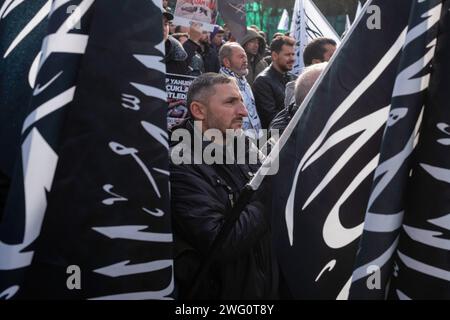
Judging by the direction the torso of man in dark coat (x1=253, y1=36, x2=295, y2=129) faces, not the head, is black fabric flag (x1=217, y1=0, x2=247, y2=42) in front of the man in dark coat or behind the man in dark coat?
behind

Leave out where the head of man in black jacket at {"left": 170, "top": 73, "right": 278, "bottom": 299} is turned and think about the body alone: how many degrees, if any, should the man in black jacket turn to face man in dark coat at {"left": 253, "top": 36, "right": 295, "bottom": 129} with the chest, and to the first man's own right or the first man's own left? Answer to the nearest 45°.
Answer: approximately 135° to the first man's own left

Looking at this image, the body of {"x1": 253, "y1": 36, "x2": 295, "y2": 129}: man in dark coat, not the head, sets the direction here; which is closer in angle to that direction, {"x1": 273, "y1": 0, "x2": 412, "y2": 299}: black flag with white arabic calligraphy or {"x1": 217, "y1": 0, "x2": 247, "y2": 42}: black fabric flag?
the black flag with white arabic calligraphy

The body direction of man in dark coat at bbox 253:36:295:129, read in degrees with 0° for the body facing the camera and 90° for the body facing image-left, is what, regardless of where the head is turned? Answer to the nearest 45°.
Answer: approximately 315°

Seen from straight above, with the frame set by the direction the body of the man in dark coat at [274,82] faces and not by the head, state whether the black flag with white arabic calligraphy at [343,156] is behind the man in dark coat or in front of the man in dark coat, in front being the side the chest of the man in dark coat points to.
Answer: in front

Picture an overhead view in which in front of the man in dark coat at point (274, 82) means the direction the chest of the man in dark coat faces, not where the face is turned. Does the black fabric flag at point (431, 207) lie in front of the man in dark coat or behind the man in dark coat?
in front

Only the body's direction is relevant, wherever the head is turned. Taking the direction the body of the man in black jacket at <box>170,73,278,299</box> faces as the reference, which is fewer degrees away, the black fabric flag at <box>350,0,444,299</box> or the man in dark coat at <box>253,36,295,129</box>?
the black fabric flag

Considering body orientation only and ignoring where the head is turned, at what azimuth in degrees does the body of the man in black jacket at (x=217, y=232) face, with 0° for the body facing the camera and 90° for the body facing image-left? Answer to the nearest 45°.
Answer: approximately 315°

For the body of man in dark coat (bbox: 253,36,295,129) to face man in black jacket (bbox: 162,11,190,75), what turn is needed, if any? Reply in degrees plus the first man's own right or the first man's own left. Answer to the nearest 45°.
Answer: approximately 90° to the first man's own right

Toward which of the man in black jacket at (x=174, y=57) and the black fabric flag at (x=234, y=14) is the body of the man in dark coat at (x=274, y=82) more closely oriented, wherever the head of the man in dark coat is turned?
the man in black jacket

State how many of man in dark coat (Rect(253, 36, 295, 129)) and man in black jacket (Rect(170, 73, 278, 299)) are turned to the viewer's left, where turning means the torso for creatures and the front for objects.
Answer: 0

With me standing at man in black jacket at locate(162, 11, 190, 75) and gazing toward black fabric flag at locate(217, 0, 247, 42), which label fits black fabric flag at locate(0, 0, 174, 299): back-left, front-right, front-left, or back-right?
back-right
